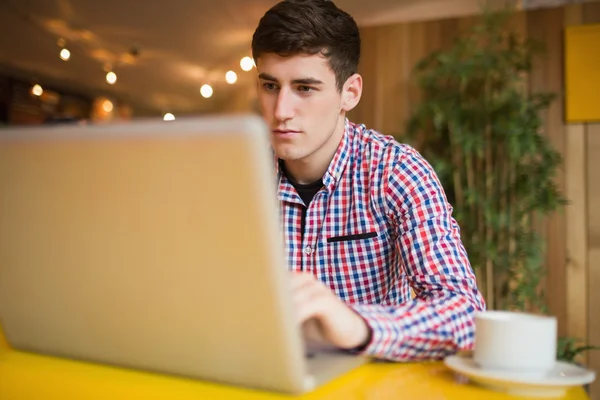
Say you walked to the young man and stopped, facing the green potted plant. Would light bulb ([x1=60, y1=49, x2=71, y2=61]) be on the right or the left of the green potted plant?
left

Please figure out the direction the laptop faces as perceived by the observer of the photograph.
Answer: facing away from the viewer and to the right of the viewer

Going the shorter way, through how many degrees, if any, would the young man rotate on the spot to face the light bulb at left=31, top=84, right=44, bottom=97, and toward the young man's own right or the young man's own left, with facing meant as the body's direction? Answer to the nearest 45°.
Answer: approximately 90° to the young man's own right

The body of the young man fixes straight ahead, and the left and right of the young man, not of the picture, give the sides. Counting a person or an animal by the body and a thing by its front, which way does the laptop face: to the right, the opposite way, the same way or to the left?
the opposite way

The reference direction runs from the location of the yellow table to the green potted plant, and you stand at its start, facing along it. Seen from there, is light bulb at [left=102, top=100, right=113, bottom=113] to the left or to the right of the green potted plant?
left

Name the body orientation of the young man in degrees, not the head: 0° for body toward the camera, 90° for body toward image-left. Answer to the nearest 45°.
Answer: approximately 45°

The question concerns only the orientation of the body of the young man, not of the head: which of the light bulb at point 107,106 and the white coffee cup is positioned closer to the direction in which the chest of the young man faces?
the white coffee cup
